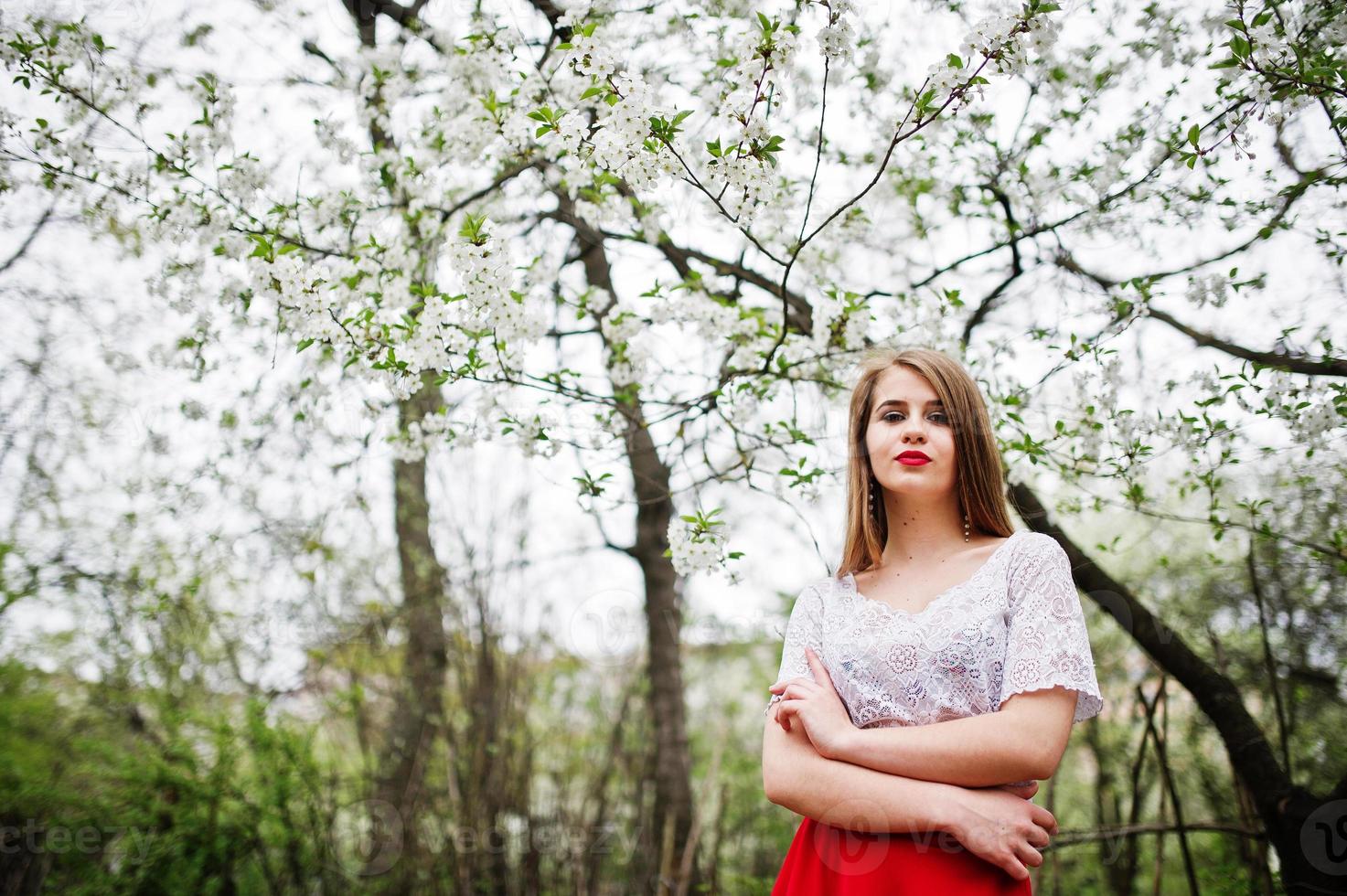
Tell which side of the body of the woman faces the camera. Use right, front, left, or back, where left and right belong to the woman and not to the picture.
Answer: front
